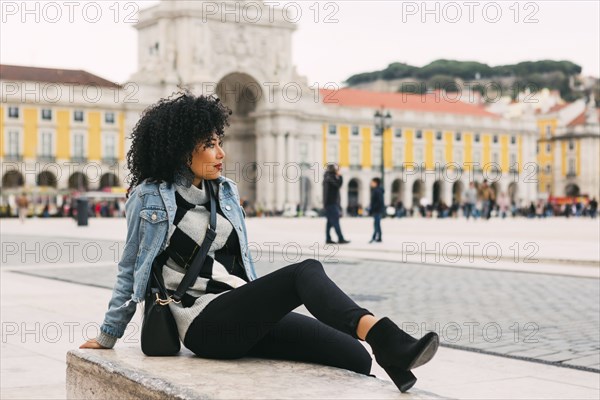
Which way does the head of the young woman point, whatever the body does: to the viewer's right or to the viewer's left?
to the viewer's right

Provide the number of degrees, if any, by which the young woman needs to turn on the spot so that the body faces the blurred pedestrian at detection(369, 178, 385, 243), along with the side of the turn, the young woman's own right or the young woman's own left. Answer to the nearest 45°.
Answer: approximately 135° to the young woman's own left

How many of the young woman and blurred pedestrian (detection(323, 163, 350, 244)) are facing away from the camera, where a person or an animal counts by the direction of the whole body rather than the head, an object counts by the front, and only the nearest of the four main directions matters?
0

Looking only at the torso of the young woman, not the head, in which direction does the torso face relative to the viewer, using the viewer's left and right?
facing the viewer and to the right of the viewer

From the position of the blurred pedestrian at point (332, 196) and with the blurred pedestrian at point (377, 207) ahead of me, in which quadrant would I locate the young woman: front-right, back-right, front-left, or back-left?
back-right
